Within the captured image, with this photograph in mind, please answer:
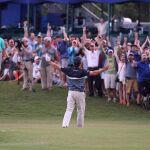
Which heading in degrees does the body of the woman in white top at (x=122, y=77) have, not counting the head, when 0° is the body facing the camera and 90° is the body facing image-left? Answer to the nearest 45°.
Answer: approximately 0°

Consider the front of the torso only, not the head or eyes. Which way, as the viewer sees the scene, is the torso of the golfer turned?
away from the camera

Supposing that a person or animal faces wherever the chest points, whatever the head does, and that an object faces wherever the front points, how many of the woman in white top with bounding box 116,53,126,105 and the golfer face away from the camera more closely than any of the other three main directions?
1

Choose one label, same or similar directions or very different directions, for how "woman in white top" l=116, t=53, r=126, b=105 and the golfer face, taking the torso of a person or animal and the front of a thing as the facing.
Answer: very different directions

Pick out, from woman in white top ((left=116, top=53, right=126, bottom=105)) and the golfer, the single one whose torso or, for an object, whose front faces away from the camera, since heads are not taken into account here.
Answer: the golfer

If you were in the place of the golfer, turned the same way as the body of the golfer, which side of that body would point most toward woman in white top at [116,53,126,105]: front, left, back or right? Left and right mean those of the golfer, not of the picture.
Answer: front

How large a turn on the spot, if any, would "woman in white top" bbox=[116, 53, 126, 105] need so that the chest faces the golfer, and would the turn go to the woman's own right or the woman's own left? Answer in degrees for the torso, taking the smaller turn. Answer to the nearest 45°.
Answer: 0° — they already face them
